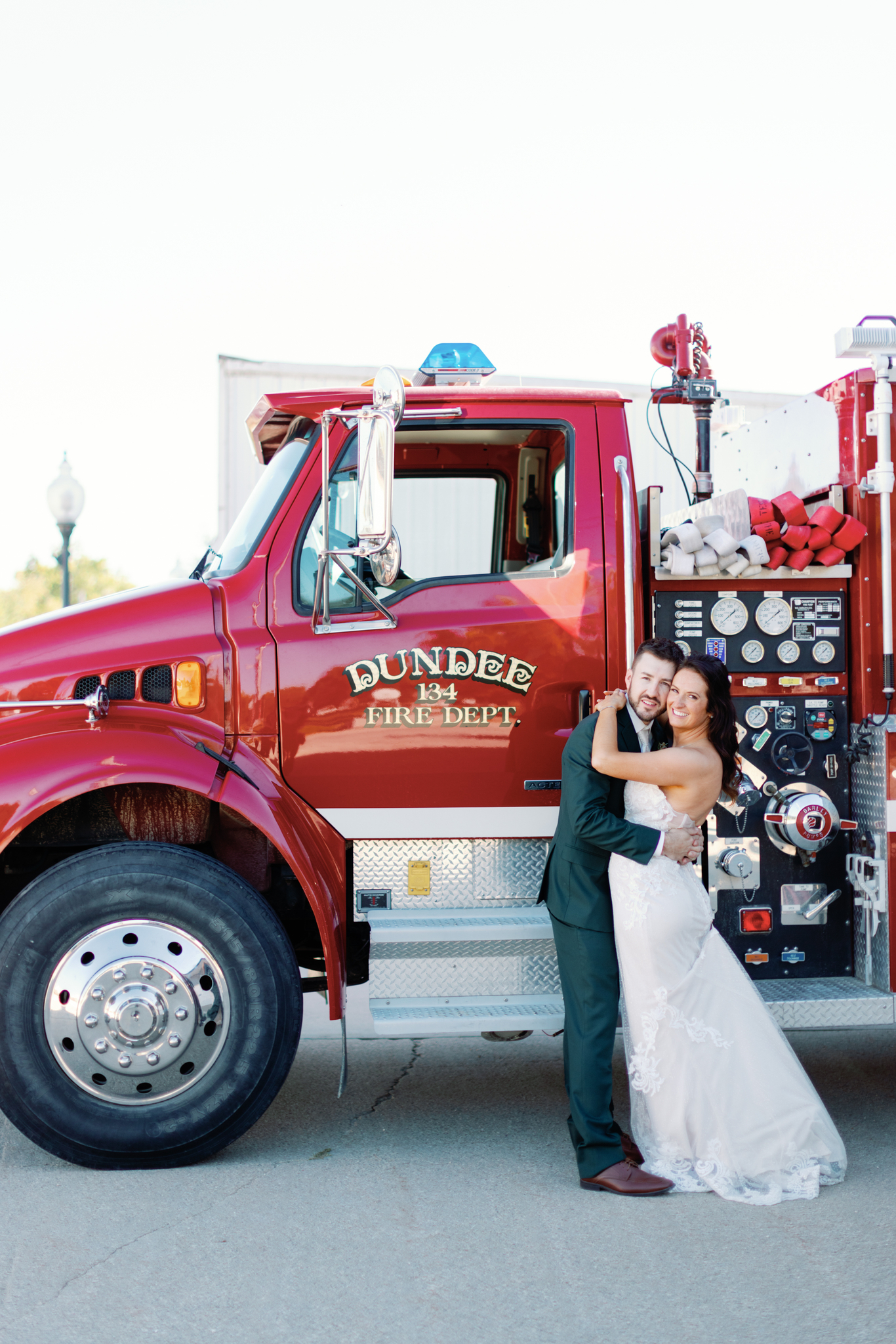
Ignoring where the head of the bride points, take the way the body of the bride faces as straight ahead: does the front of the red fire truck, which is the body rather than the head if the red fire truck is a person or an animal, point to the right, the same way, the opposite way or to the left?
the same way

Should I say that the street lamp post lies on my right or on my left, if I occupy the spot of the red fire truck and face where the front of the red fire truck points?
on my right

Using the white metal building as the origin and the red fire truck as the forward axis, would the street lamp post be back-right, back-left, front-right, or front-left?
back-right

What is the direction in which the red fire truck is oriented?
to the viewer's left

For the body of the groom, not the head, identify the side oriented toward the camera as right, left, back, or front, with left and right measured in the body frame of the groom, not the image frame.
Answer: right

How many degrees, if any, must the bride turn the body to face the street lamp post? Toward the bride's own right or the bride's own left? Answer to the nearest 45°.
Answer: approximately 45° to the bride's own right

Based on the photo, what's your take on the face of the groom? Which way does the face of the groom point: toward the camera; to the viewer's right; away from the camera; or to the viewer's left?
toward the camera

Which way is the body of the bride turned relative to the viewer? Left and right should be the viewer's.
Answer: facing to the left of the viewer

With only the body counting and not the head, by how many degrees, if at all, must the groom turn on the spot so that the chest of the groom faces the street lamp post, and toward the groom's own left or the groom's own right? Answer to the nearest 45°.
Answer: approximately 135° to the groom's own left

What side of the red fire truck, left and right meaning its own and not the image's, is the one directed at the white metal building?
right

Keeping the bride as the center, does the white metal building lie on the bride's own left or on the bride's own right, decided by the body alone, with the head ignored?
on the bride's own right

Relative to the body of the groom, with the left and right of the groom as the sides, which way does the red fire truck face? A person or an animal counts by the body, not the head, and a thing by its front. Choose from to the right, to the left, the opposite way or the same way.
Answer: the opposite way
